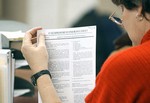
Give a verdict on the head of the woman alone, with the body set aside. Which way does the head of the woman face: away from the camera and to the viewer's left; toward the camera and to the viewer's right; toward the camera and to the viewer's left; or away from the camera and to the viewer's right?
away from the camera and to the viewer's left

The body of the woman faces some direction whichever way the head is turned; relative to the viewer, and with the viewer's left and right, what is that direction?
facing away from the viewer and to the left of the viewer
